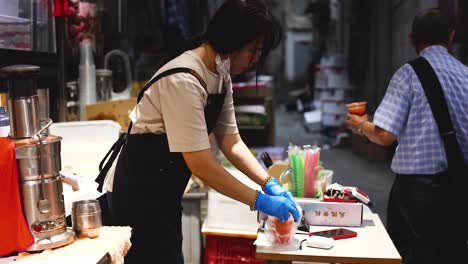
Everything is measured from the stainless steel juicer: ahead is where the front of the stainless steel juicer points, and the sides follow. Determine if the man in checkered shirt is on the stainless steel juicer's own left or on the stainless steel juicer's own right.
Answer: on the stainless steel juicer's own left

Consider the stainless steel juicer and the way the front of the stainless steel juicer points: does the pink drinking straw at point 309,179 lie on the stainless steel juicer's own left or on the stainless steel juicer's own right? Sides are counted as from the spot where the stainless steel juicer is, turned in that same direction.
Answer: on the stainless steel juicer's own left

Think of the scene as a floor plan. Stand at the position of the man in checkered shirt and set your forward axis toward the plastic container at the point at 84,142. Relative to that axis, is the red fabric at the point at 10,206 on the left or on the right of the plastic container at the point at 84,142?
left
